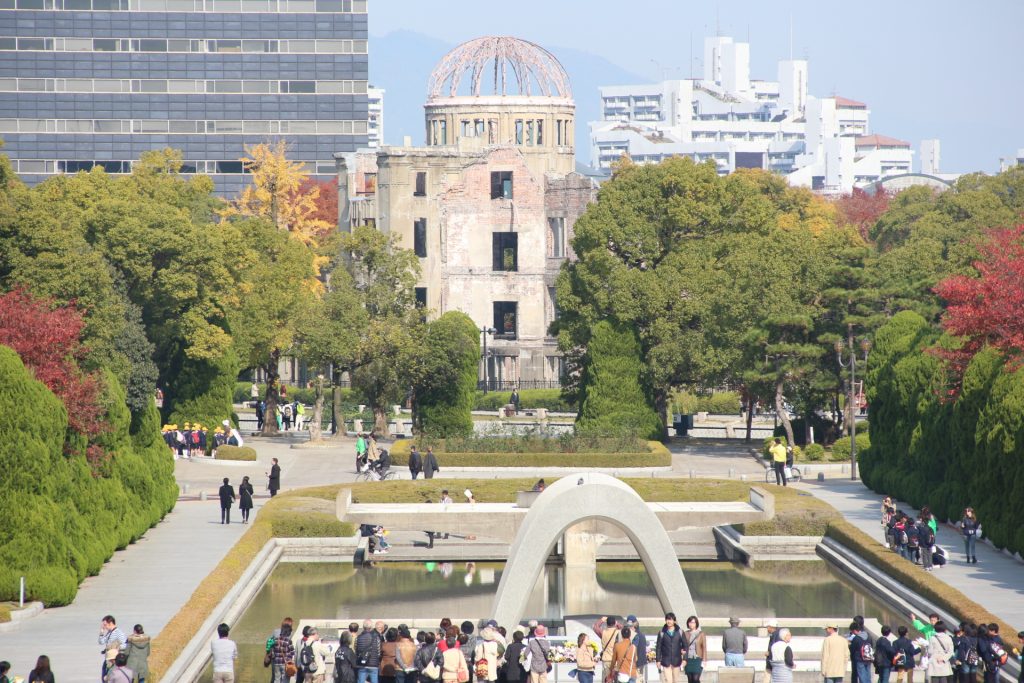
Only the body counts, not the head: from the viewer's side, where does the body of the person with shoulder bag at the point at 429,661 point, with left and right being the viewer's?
facing away from the viewer

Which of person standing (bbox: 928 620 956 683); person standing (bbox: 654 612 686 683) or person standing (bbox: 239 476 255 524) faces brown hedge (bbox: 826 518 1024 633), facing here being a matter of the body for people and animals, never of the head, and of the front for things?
person standing (bbox: 928 620 956 683)

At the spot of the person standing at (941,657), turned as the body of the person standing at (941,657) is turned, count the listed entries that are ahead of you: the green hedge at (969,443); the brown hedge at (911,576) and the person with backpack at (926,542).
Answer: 3

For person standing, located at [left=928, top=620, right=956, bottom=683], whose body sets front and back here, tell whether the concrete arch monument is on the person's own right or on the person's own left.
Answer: on the person's own left

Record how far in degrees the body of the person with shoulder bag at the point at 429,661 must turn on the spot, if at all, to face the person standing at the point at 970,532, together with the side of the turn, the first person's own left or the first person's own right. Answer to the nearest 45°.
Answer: approximately 45° to the first person's own right

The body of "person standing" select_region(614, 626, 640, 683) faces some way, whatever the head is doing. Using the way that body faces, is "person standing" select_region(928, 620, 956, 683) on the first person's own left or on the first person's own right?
on the first person's own right

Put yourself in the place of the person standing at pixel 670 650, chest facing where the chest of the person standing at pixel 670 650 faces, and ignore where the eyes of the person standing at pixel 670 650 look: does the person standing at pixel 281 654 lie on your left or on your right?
on your right
